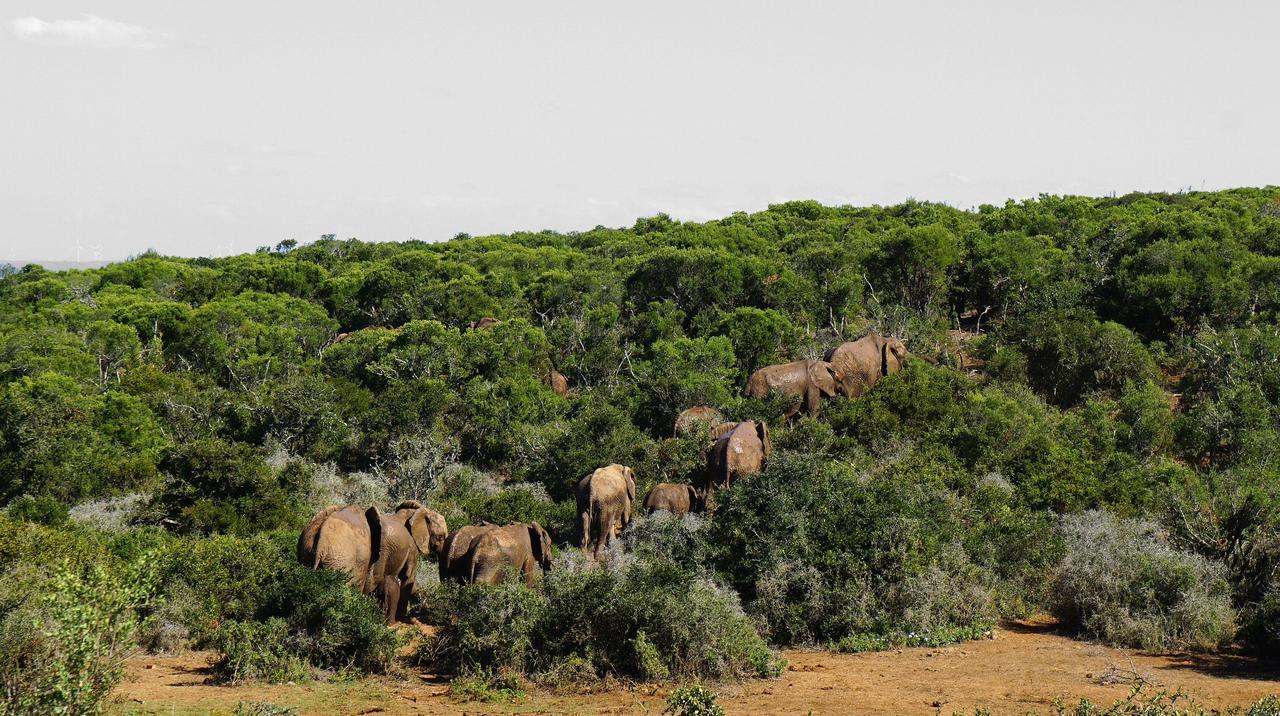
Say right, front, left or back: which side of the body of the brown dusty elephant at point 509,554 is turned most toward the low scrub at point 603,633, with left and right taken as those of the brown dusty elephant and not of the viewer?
right

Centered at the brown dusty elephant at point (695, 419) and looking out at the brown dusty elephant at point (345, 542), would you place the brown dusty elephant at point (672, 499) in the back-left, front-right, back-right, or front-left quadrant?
front-left

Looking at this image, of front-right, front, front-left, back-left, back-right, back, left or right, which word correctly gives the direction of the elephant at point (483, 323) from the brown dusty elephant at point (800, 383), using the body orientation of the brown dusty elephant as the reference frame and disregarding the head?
back-left

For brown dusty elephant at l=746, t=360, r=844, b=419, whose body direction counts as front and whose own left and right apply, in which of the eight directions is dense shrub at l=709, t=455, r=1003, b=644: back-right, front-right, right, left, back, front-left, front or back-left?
right

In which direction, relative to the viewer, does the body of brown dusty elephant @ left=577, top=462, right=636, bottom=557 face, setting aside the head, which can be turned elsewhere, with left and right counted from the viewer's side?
facing away from the viewer and to the right of the viewer

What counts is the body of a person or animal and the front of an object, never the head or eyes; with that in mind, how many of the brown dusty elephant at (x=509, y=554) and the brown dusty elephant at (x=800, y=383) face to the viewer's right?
2

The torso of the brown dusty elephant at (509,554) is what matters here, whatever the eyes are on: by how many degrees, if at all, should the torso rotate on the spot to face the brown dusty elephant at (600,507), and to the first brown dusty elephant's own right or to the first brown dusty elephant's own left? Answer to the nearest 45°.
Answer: approximately 45° to the first brown dusty elephant's own left

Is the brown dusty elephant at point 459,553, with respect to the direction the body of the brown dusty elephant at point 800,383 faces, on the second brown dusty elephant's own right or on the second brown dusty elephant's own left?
on the second brown dusty elephant's own right

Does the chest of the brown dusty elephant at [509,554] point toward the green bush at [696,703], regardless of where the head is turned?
no

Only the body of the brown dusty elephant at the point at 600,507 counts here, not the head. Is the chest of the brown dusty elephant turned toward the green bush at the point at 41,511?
no

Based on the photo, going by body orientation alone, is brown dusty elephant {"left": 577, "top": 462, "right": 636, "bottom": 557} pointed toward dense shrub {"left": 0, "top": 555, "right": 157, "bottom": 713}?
no

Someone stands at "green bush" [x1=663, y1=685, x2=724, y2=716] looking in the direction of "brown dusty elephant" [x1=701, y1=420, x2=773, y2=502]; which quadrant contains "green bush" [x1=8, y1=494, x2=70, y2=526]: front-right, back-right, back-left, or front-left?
front-left

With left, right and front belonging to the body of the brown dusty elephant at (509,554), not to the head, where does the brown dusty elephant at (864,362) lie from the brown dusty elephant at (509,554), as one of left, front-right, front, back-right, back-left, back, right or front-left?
front-left

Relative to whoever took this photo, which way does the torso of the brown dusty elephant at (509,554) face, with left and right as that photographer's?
facing to the right of the viewer

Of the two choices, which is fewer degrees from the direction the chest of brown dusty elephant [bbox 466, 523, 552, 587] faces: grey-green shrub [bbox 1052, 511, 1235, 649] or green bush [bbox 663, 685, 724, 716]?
the grey-green shrub

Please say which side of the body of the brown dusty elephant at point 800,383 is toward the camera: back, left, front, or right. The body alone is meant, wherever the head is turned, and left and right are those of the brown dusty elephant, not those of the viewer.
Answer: right

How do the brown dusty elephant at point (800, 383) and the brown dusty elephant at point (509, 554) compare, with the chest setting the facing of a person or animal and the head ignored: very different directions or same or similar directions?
same or similar directions

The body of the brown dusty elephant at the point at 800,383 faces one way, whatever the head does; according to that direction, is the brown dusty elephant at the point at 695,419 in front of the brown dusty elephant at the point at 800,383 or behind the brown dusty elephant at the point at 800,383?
behind
